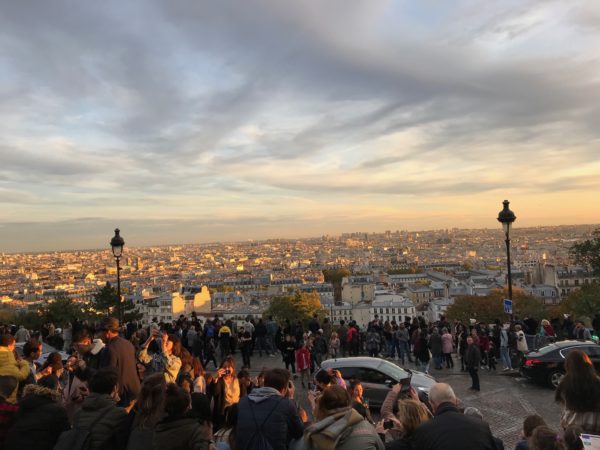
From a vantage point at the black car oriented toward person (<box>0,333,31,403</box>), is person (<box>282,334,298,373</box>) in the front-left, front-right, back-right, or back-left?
front-right

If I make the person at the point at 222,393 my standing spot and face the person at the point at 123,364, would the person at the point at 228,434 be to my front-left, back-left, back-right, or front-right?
back-left

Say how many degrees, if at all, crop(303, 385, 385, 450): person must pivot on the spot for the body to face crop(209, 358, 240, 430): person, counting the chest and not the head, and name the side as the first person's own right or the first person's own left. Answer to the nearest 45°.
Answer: approximately 45° to the first person's own left

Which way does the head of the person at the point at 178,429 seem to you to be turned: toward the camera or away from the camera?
away from the camera

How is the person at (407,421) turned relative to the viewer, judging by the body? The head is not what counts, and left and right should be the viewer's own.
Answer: facing away from the viewer and to the left of the viewer

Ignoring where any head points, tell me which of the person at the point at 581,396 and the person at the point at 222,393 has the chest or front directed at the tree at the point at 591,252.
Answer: the person at the point at 581,396

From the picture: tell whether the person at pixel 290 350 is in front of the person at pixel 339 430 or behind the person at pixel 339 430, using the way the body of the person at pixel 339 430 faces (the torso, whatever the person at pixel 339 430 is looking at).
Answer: in front

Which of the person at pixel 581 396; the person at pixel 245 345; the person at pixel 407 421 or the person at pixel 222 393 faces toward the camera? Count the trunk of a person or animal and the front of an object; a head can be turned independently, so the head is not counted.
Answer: the person at pixel 222 393

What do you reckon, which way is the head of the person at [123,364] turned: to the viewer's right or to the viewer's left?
to the viewer's left

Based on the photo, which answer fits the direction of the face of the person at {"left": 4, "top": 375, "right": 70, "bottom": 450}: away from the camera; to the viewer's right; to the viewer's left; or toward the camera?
away from the camera

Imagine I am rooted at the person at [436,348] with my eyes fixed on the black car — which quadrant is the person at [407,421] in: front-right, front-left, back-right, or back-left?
front-right

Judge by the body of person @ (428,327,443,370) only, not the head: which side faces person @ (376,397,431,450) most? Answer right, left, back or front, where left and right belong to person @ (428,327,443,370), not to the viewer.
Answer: back

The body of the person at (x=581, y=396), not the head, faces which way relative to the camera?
away from the camera

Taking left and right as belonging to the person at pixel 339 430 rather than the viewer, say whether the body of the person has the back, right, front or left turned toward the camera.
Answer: back
